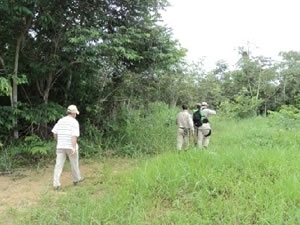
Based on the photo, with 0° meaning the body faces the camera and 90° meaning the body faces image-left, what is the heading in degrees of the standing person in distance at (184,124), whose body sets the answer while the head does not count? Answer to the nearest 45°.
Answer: approximately 180°

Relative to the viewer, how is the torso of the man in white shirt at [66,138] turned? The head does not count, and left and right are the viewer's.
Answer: facing away from the viewer and to the right of the viewer

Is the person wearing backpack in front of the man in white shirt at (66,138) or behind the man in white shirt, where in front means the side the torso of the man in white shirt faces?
in front

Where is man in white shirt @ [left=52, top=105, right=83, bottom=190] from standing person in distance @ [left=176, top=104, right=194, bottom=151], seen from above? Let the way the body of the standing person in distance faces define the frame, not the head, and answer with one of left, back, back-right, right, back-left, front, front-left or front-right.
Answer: back-left

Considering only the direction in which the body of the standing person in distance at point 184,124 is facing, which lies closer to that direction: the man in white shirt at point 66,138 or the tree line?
the tree line
